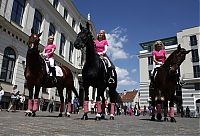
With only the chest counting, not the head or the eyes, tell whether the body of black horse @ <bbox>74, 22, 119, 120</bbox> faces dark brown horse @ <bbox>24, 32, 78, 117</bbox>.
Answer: no

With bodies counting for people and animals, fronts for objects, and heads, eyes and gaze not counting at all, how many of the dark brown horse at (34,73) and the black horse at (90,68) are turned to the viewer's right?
0

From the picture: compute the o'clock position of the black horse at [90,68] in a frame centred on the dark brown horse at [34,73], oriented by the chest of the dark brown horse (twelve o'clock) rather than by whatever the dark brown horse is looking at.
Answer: The black horse is roughly at 9 o'clock from the dark brown horse.

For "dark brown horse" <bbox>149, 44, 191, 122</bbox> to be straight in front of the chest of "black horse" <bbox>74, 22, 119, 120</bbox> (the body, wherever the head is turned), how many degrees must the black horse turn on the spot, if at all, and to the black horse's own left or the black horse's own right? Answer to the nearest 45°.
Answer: approximately 135° to the black horse's own left

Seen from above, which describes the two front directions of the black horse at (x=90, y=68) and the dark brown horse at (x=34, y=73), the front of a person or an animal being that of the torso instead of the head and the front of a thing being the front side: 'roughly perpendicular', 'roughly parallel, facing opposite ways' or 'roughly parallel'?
roughly parallel

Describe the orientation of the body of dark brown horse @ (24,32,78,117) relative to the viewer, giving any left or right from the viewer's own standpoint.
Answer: facing the viewer and to the left of the viewer

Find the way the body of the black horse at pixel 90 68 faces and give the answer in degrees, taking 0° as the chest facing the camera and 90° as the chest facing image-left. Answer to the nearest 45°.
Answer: approximately 45°

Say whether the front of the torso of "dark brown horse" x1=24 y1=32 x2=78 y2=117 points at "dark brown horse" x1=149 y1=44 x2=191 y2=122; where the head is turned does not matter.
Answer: no
